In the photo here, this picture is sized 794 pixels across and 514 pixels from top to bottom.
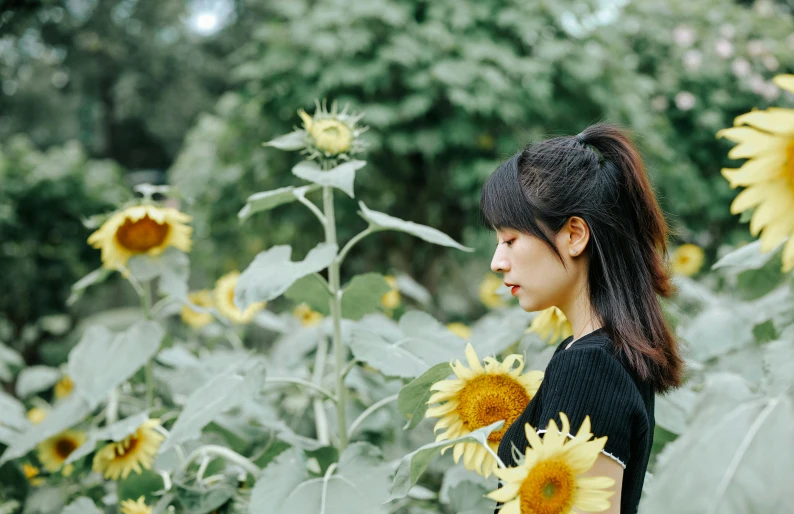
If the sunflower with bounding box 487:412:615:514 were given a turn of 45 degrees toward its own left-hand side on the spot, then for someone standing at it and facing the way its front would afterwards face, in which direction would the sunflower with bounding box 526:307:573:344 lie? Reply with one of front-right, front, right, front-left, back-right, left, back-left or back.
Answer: back-left

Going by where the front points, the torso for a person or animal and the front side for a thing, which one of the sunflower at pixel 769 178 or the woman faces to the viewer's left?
the woman

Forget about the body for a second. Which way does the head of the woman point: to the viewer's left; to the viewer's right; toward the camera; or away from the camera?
to the viewer's left

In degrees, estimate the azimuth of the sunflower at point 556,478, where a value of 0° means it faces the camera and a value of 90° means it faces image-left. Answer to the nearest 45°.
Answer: approximately 0°

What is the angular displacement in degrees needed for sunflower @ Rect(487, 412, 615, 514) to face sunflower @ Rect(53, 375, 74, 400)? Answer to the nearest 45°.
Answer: approximately 135° to its right

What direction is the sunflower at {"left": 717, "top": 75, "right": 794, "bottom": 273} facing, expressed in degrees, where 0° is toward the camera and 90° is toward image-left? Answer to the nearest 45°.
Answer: approximately 0°

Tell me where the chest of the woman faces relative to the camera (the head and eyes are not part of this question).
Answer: to the viewer's left
